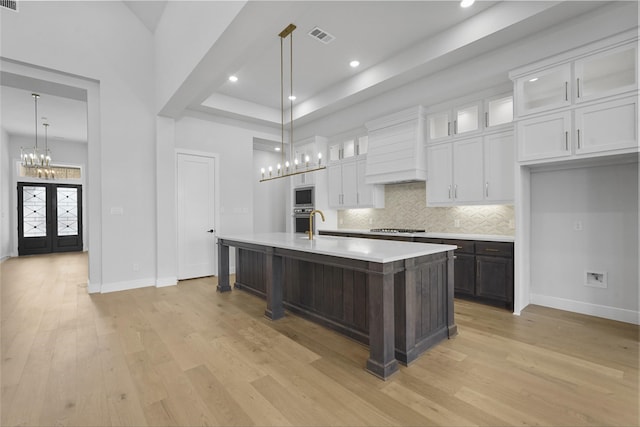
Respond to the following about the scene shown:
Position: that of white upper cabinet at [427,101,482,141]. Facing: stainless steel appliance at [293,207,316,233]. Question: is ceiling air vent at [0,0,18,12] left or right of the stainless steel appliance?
left

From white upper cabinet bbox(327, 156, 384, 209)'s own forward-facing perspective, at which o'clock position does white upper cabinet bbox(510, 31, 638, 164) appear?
white upper cabinet bbox(510, 31, 638, 164) is roughly at 9 o'clock from white upper cabinet bbox(327, 156, 384, 209).

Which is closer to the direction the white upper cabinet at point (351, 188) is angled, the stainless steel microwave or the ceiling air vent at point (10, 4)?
the ceiling air vent

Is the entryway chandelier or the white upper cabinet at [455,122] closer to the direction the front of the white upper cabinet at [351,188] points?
the entryway chandelier

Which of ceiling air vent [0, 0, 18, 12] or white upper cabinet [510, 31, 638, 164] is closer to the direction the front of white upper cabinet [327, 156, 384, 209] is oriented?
the ceiling air vent

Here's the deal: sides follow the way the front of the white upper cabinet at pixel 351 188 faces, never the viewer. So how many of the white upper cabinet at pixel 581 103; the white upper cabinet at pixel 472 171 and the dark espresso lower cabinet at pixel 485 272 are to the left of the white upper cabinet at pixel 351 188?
3

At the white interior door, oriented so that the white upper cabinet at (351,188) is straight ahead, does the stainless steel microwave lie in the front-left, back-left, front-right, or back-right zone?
front-left

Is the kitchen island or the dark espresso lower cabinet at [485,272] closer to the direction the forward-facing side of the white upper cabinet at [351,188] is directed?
the kitchen island

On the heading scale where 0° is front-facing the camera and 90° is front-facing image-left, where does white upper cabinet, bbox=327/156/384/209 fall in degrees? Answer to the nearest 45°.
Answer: approximately 45°

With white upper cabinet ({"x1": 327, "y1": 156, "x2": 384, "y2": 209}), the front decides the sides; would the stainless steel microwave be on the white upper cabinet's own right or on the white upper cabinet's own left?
on the white upper cabinet's own right

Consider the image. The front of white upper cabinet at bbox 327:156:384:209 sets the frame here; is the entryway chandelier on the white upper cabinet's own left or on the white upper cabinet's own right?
on the white upper cabinet's own right

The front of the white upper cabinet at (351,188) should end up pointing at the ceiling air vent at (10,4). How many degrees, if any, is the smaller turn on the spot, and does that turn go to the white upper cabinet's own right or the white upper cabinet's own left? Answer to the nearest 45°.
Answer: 0° — it already faces it
